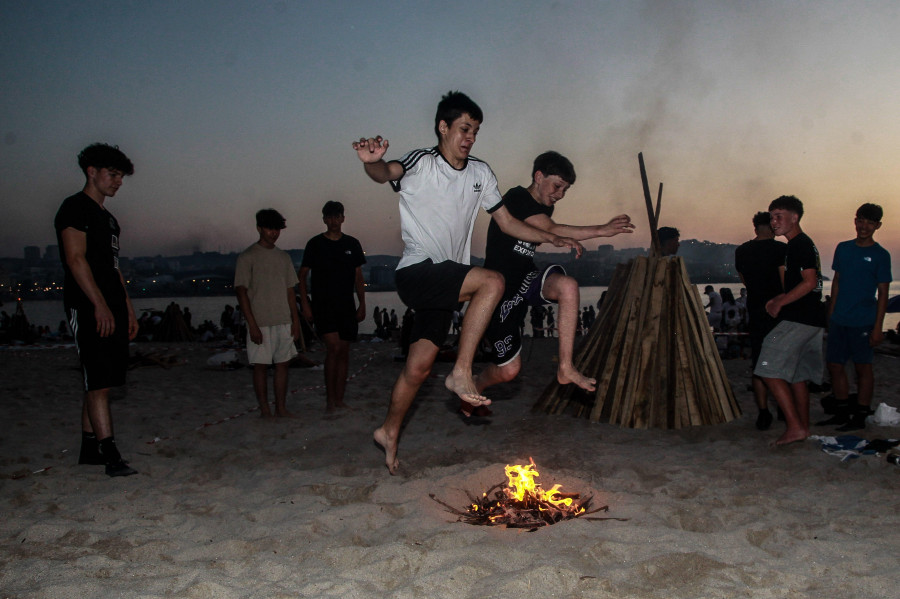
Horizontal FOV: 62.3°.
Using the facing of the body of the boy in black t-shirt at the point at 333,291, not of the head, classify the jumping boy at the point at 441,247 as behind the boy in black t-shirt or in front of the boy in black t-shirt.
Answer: in front

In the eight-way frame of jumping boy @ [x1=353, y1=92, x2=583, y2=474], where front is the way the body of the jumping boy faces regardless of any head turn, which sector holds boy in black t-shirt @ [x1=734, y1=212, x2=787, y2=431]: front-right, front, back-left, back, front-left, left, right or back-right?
left

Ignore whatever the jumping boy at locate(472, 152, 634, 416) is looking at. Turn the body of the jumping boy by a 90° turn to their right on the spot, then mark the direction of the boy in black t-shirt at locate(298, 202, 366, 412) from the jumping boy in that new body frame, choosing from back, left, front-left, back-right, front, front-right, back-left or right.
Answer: right

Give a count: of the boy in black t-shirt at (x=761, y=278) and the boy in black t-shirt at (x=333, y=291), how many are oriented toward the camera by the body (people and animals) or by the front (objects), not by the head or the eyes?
1

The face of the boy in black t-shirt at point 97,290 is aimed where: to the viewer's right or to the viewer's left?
to the viewer's right

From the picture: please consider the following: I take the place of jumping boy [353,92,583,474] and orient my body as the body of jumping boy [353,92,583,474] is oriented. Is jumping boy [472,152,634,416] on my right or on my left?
on my left

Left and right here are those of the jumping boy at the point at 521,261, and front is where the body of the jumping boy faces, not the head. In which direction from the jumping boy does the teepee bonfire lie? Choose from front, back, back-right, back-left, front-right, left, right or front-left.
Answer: left

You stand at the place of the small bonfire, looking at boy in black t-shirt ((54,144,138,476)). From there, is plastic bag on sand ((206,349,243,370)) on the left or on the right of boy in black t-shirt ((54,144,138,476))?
right

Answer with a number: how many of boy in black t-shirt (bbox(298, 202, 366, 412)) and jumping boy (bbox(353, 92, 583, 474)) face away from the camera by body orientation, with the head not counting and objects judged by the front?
0

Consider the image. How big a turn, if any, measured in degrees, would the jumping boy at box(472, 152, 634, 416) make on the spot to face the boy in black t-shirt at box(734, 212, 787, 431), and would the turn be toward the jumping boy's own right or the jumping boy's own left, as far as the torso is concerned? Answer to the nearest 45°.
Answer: approximately 90° to the jumping boy's own left
